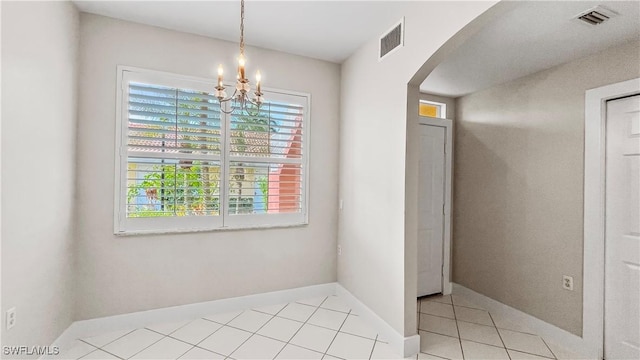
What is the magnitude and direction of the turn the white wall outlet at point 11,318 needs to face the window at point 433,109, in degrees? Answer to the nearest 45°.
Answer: approximately 45° to its left

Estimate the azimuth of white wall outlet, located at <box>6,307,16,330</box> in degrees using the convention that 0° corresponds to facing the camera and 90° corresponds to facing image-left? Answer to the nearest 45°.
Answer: approximately 315°

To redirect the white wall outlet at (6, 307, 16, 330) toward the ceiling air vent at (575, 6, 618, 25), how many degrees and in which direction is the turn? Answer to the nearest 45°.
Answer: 0° — it already faces it

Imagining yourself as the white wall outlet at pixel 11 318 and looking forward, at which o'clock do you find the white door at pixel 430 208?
The white door is roughly at 11 o'clock from the white wall outlet.

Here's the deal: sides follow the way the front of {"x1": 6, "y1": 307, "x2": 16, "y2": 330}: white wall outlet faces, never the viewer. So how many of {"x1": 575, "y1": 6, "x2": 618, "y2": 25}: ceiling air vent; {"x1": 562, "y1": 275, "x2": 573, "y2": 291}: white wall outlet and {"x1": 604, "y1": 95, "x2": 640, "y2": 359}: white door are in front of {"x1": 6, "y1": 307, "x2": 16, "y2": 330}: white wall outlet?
3

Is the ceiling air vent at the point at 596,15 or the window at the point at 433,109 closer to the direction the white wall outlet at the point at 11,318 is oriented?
the ceiling air vent

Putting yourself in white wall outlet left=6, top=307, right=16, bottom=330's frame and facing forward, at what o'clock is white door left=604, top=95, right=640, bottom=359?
The white door is roughly at 12 o'clock from the white wall outlet.

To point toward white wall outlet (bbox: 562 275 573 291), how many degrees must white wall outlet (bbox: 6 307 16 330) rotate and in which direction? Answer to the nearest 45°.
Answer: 0° — it already faces it
